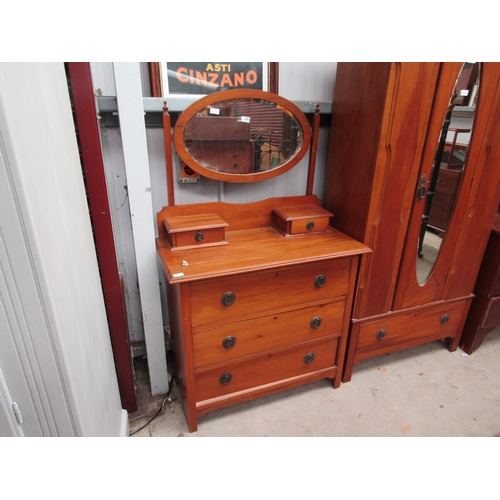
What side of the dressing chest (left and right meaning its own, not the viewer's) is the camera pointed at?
front

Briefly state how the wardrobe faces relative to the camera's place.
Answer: facing the viewer and to the right of the viewer

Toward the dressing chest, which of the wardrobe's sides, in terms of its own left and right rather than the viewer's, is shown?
right

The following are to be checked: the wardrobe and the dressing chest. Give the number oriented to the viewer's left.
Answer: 0

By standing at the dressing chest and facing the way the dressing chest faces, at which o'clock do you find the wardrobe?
The wardrobe is roughly at 8 o'clock from the dressing chest.
